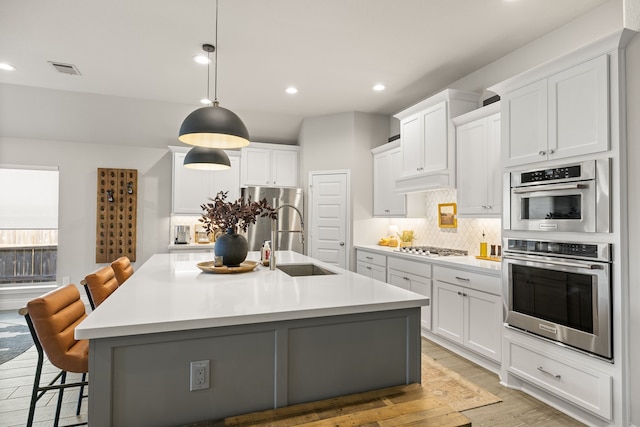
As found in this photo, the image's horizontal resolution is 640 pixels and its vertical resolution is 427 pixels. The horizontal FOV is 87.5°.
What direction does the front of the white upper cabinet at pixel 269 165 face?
toward the camera

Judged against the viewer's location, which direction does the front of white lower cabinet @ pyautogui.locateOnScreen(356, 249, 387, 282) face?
facing the viewer and to the left of the viewer

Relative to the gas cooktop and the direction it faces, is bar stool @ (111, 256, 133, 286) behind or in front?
in front

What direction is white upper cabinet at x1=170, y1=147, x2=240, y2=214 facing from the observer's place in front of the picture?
facing the viewer

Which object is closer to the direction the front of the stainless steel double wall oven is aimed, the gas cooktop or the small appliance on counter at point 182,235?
the small appliance on counter

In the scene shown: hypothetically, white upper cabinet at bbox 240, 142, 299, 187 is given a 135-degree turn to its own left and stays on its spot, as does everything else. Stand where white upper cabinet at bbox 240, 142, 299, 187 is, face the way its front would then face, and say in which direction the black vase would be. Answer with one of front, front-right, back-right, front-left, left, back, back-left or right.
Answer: back-right

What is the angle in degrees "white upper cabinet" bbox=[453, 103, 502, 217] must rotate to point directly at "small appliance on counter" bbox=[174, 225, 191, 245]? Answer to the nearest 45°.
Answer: approximately 45° to its right

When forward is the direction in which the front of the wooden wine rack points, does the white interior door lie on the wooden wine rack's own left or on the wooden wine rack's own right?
on the wooden wine rack's own left

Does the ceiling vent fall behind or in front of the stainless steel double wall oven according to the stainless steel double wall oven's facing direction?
in front

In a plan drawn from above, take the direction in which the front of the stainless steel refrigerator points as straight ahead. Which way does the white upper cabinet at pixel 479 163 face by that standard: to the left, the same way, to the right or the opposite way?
to the right

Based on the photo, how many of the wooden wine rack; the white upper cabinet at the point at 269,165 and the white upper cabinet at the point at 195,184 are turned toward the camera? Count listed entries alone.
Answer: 3

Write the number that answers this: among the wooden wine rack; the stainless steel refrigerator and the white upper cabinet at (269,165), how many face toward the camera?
3

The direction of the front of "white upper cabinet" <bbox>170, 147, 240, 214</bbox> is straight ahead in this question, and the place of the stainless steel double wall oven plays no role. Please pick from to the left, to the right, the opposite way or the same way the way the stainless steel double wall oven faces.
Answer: to the right

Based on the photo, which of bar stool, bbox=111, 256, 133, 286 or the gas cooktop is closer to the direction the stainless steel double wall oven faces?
the bar stool
